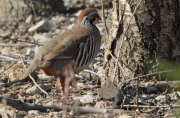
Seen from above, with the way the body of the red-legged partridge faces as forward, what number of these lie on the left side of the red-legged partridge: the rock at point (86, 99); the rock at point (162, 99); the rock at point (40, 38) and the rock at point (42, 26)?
2

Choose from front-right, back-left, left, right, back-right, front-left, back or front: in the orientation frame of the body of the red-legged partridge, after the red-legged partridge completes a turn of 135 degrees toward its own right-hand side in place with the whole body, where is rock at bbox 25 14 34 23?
back-right

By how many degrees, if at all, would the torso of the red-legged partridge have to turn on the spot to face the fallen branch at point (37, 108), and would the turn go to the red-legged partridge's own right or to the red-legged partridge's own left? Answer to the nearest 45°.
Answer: approximately 90° to the red-legged partridge's own right

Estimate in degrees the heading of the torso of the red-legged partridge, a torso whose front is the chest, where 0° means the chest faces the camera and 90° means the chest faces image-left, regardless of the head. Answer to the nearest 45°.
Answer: approximately 270°

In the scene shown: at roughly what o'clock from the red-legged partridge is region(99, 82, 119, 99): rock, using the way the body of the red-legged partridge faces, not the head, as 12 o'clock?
The rock is roughly at 2 o'clock from the red-legged partridge.

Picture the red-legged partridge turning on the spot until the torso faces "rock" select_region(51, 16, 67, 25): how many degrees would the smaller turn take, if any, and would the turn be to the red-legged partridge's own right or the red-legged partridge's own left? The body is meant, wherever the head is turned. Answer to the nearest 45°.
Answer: approximately 90° to the red-legged partridge's own left

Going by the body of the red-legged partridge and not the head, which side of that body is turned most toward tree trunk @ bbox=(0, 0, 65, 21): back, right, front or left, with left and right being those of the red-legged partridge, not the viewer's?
left

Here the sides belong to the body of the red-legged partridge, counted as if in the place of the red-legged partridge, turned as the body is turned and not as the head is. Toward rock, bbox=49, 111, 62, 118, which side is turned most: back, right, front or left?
right

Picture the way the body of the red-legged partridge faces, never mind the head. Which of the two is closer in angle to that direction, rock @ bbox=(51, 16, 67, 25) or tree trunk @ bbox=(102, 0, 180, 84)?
the tree trunk

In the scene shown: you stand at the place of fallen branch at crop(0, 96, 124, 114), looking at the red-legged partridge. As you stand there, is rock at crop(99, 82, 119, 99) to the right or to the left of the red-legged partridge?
right
